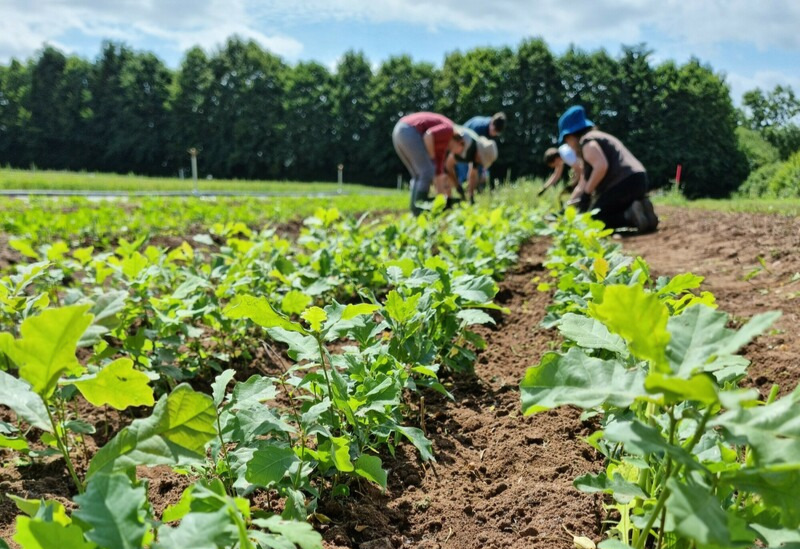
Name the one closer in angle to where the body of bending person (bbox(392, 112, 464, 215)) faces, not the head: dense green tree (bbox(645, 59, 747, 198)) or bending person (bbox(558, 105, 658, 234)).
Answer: the bending person

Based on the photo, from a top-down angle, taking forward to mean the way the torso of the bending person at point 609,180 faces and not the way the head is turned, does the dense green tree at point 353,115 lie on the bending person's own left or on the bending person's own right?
on the bending person's own right

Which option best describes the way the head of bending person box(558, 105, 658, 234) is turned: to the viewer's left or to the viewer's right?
to the viewer's left

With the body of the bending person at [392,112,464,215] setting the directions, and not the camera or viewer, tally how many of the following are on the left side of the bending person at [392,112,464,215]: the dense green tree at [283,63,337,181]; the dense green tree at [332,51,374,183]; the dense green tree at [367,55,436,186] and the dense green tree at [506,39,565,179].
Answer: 4

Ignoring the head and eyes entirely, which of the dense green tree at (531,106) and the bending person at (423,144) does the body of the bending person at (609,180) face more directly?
the bending person

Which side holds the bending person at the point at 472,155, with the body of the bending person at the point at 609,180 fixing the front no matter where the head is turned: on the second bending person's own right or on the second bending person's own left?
on the second bending person's own right

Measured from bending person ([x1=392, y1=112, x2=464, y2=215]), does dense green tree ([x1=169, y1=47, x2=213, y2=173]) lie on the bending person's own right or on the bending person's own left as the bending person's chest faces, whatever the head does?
on the bending person's own left

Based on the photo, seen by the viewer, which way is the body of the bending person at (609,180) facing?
to the viewer's left

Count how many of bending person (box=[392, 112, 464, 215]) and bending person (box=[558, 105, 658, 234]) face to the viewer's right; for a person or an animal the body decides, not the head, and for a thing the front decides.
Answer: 1

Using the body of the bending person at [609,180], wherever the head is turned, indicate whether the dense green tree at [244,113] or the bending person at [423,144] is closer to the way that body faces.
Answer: the bending person

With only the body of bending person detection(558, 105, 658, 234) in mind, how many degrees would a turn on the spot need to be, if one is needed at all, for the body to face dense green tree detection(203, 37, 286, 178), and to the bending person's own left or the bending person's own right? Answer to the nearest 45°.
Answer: approximately 45° to the bending person's own right

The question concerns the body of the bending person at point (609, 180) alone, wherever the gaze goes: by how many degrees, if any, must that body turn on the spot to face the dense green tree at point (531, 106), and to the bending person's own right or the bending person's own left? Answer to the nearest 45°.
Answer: approximately 90° to the bending person's own right

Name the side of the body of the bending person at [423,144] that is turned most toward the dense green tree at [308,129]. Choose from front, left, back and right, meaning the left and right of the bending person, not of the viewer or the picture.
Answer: left

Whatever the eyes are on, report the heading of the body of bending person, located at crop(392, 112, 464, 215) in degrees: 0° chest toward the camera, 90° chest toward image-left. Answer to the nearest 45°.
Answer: approximately 270°

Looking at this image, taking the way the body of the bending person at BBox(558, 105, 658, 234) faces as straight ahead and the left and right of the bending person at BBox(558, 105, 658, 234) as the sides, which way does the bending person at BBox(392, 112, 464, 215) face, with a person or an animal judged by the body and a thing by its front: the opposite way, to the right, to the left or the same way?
the opposite way
